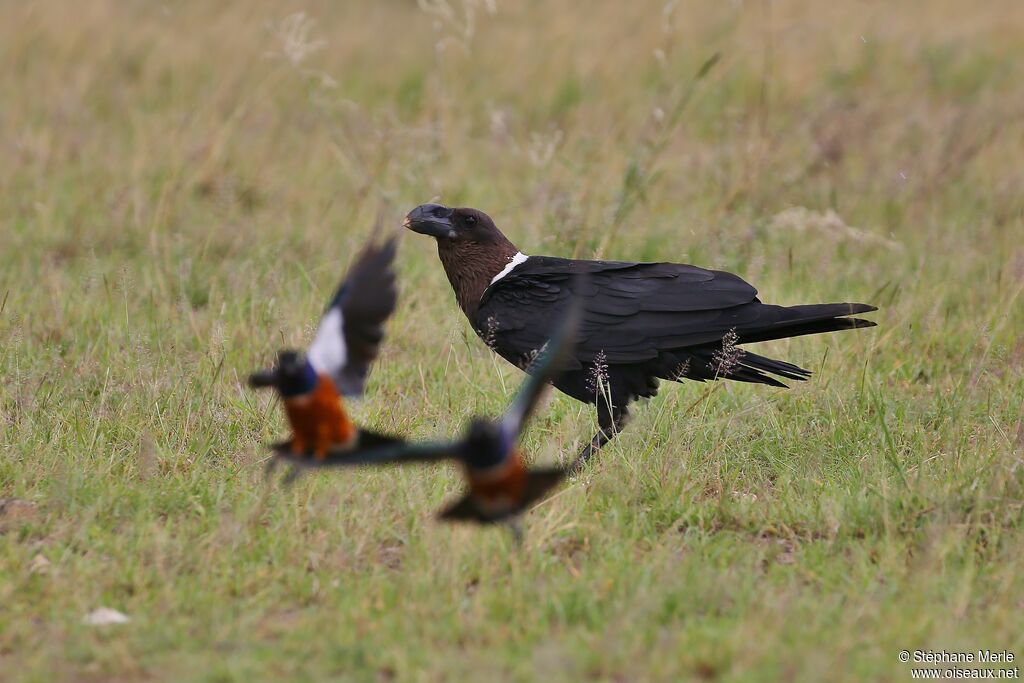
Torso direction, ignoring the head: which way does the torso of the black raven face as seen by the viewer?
to the viewer's left

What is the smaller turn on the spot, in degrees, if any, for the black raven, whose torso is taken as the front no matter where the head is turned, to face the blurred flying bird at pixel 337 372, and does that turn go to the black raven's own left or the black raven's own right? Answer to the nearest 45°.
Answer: approximately 45° to the black raven's own left

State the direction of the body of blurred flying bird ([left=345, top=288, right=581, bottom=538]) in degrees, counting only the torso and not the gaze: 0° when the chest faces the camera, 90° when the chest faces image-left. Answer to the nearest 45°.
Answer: approximately 0°

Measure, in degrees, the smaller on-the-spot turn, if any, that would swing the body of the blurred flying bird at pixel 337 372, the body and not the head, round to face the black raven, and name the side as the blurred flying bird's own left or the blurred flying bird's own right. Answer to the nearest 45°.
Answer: approximately 135° to the blurred flying bird's own right

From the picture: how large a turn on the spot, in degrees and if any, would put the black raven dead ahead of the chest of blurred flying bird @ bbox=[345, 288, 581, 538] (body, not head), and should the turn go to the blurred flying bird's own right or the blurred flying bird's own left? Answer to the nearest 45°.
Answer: approximately 180°

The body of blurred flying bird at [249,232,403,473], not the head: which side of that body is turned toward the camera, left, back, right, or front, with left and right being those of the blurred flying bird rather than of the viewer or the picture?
left

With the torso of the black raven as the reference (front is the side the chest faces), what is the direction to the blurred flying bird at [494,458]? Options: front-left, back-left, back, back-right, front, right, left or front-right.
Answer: left
